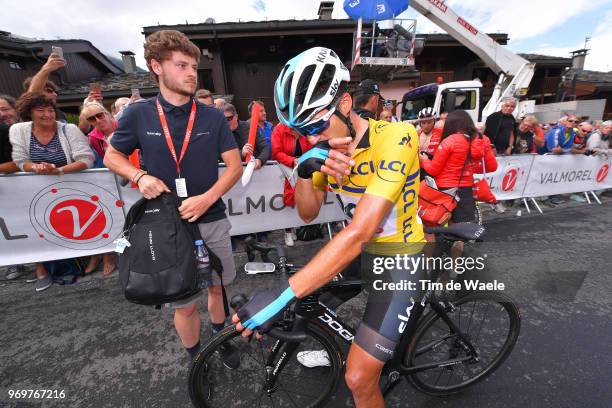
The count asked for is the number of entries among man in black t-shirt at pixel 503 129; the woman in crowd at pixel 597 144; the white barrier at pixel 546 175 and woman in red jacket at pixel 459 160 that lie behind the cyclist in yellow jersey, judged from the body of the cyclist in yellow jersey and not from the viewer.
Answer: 4

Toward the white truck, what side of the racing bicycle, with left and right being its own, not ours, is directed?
right

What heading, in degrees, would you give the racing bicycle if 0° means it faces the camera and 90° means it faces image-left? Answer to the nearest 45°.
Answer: approximately 45°

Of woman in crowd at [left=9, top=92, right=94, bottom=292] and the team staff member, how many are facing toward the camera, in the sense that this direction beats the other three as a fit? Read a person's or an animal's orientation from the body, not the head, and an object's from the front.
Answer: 2

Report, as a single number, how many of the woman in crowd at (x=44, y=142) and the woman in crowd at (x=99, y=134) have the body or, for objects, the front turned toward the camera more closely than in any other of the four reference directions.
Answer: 2

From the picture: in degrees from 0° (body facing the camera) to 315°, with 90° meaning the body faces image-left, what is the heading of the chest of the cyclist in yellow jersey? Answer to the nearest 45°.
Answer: approximately 45°

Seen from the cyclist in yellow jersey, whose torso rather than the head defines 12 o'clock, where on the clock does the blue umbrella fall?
The blue umbrella is roughly at 5 o'clock from the cyclist in yellow jersey.

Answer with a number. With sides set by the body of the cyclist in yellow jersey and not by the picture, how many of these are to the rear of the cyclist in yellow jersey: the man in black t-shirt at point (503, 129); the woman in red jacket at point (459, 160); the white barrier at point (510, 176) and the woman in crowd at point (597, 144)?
4

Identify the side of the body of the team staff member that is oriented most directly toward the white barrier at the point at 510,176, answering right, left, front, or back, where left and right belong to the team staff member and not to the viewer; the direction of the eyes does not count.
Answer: left
